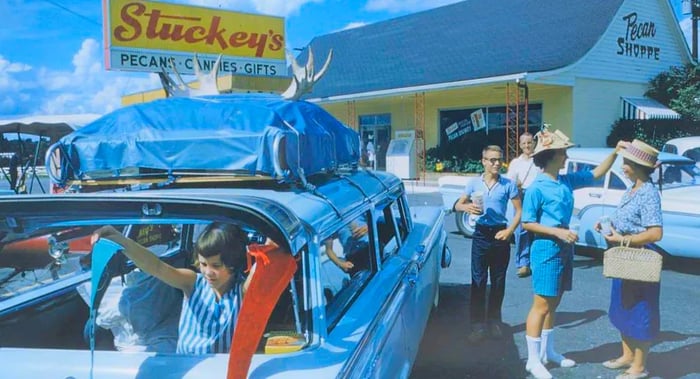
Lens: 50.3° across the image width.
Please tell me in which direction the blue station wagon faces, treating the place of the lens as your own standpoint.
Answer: facing away from the viewer and to the right of the viewer

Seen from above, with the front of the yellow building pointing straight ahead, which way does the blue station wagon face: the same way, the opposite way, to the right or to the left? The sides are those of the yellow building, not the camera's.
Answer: the opposite way

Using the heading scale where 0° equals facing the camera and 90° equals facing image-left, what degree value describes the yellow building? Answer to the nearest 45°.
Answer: approximately 45°

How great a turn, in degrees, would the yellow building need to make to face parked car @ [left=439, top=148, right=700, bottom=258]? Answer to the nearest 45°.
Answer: approximately 45° to its left

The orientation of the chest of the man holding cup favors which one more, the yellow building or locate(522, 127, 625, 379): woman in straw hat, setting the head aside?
the woman in straw hat

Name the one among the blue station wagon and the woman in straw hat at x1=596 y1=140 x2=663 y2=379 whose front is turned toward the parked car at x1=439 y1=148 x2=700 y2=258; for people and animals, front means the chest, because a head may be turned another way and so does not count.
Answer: the blue station wagon

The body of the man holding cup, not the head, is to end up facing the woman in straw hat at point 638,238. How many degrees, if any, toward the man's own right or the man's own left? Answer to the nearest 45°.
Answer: approximately 45° to the man's own left

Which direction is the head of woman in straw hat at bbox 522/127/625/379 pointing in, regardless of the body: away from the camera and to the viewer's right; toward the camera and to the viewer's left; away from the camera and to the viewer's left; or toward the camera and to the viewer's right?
away from the camera and to the viewer's right

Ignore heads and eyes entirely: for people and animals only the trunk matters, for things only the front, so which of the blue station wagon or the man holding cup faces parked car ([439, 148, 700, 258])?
the blue station wagon

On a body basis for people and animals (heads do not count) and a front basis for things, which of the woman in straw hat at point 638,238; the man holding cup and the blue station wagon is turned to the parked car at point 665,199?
the blue station wagon
